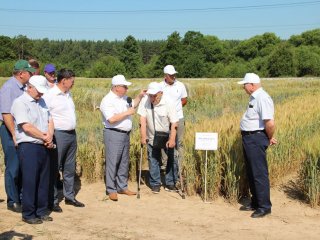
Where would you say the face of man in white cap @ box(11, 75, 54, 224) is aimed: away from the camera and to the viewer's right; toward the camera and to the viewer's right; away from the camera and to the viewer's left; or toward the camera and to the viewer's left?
toward the camera and to the viewer's right

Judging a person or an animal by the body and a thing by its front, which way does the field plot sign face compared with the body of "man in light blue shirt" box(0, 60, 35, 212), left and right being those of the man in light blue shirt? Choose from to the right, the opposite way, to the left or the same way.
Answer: to the right

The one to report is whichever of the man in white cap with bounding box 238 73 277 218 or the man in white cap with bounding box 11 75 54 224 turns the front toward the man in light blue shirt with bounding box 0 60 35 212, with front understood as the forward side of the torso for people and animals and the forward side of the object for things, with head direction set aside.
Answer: the man in white cap with bounding box 238 73 277 218

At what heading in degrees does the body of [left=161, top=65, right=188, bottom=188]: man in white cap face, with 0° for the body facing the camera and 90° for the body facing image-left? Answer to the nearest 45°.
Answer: approximately 0°

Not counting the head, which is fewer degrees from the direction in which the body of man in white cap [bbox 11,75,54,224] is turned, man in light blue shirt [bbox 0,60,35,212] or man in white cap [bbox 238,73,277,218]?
the man in white cap

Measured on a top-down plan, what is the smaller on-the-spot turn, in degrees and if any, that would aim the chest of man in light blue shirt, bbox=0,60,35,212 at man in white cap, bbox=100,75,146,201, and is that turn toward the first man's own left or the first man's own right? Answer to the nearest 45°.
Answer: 0° — they already face them

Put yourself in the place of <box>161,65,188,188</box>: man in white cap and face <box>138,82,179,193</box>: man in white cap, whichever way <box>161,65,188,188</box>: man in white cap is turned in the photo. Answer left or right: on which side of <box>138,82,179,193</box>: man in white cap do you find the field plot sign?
left

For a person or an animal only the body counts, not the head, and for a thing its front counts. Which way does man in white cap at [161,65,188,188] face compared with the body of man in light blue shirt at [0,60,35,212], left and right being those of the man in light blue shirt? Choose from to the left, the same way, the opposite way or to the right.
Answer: to the right

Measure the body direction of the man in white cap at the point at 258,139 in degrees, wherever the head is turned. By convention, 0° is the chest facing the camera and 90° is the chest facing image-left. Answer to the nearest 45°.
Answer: approximately 90°

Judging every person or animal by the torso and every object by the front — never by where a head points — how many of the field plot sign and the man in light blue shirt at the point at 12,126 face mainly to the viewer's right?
1

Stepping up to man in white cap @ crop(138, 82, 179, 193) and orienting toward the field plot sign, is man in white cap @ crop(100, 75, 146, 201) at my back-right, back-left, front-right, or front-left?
back-right

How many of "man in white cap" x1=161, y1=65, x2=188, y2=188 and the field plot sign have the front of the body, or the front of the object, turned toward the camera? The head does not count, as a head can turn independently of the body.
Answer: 2

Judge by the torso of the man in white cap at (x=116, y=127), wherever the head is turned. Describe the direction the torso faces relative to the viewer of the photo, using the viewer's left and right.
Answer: facing the viewer and to the right of the viewer

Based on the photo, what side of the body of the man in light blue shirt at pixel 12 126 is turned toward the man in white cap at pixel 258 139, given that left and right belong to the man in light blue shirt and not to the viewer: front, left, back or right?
front

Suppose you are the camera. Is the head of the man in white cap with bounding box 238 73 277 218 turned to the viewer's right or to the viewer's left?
to the viewer's left
